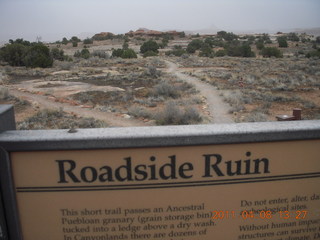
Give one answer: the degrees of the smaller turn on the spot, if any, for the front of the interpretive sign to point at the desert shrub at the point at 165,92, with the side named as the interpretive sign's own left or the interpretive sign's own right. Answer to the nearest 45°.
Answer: approximately 180°

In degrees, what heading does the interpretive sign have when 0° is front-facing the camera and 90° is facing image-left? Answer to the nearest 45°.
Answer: approximately 0°

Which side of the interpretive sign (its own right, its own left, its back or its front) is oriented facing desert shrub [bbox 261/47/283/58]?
back

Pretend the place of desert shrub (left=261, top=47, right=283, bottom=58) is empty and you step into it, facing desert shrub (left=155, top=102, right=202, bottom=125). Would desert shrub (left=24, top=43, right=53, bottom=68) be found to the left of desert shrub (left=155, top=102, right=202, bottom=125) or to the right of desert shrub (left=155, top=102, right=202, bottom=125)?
right

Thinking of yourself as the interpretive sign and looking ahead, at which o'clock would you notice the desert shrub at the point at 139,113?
The desert shrub is roughly at 6 o'clock from the interpretive sign.

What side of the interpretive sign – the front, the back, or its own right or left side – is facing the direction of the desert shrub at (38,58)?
back

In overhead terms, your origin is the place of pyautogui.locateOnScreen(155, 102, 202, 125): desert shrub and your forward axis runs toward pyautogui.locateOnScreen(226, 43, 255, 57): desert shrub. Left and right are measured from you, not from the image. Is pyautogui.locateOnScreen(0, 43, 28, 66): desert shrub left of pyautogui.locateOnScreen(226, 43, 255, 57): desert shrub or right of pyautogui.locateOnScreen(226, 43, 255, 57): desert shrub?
left

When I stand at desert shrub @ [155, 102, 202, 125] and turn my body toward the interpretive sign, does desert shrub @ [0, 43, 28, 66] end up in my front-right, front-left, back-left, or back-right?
back-right

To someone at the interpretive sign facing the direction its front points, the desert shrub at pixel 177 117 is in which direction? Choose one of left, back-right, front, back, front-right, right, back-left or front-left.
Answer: back
